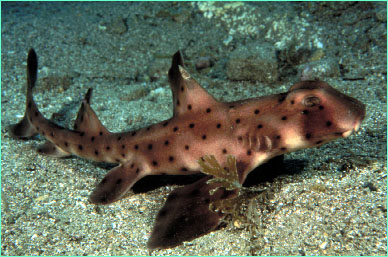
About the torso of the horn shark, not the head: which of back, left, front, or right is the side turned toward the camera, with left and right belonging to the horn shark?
right

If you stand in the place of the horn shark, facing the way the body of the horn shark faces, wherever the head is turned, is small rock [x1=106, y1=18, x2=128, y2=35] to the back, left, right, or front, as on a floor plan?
left

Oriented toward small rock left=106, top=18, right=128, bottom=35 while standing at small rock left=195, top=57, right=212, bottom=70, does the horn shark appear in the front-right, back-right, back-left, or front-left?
back-left

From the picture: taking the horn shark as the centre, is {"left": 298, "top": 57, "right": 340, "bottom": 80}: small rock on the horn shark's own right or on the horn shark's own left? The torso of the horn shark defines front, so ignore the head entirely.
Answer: on the horn shark's own left

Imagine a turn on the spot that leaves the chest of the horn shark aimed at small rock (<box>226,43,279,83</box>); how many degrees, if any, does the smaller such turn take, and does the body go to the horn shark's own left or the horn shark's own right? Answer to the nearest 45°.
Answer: approximately 90° to the horn shark's own left

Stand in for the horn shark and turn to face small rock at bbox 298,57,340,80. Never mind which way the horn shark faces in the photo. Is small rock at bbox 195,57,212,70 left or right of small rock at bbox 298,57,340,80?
left

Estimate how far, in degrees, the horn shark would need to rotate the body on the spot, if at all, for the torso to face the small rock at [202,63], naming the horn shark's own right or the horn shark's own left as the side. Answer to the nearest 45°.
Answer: approximately 90° to the horn shark's own left
